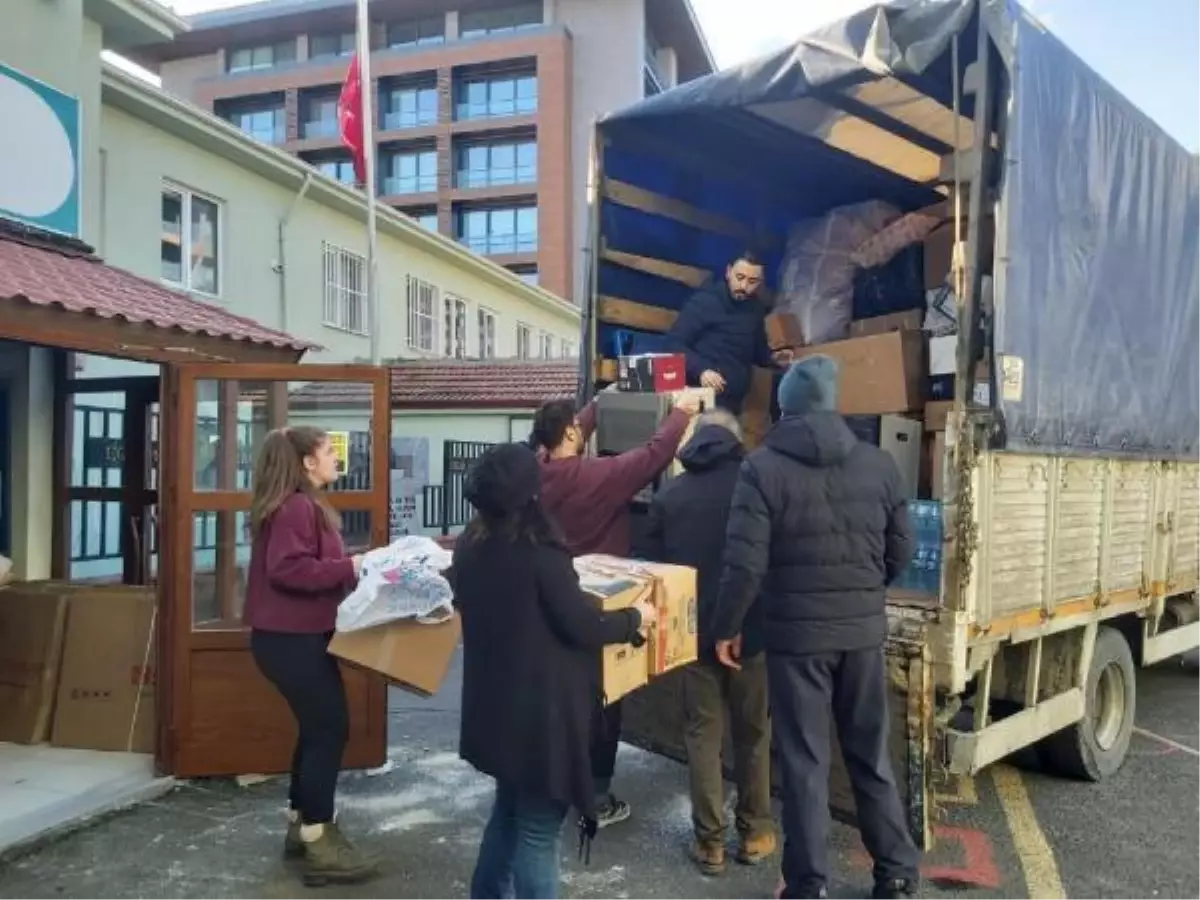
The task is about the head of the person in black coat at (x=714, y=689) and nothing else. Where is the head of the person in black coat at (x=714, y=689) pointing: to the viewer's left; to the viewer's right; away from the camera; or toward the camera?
away from the camera

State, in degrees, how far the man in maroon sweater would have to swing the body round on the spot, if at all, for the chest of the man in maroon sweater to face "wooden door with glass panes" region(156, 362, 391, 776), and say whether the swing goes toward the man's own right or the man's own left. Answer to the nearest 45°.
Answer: approximately 135° to the man's own left

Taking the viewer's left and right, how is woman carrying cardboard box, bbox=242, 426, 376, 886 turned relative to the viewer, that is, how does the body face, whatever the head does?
facing to the right of the viewer

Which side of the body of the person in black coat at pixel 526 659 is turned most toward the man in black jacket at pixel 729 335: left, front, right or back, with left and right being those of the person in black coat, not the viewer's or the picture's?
front

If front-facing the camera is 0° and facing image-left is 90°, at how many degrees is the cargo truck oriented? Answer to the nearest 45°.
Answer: approximately 225°

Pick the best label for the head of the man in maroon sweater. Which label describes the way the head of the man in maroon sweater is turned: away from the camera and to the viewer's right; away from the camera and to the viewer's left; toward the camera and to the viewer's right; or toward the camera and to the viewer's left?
away from the camera and to the viewer's right

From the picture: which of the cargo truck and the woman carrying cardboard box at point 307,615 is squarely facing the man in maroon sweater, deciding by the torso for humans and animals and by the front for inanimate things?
the woman carrying cardboard box

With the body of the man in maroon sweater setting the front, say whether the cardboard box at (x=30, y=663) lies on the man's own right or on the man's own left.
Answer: on the man's own left
